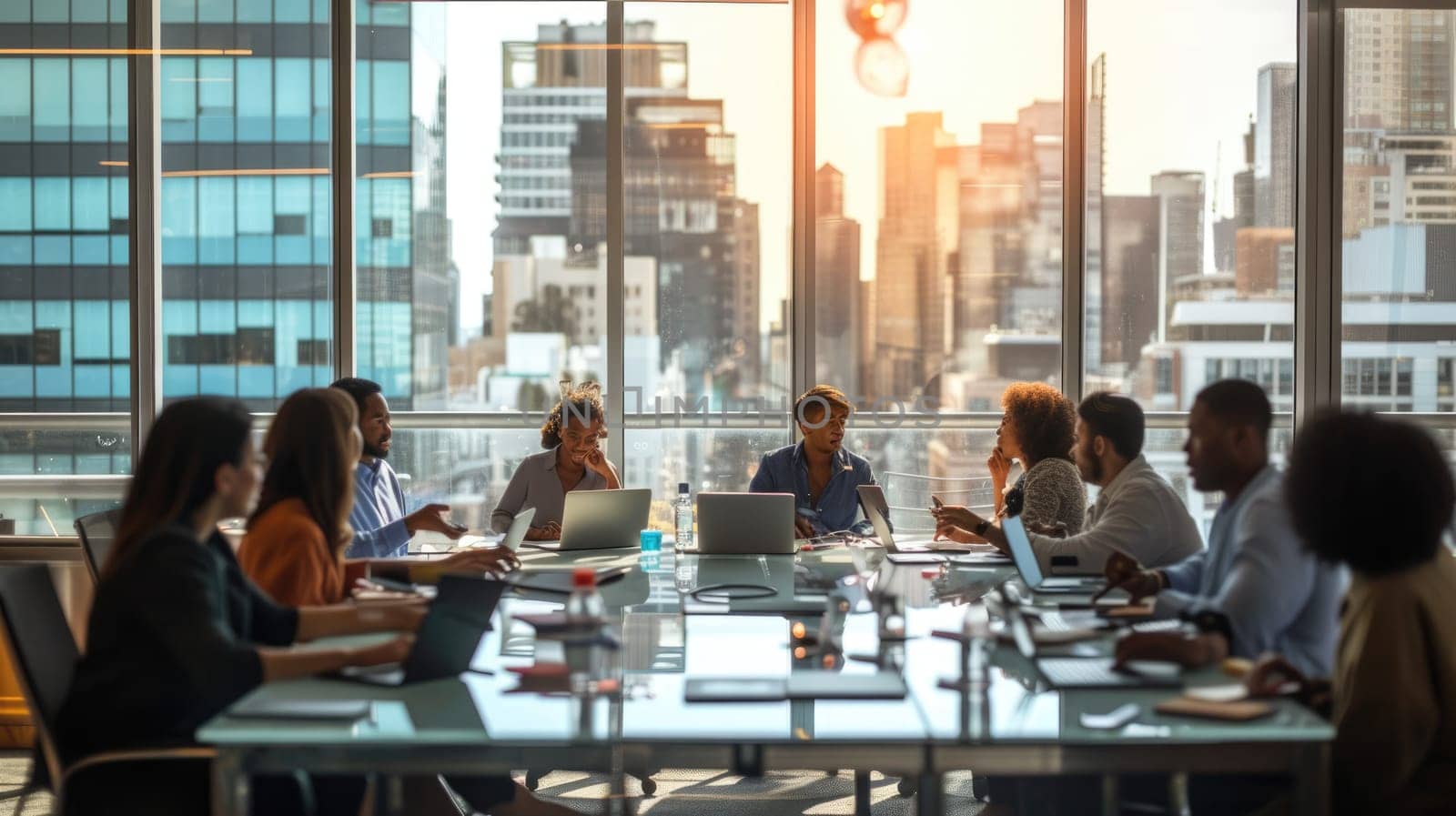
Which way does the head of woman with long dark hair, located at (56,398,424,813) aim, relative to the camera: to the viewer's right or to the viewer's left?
to the viewer's right

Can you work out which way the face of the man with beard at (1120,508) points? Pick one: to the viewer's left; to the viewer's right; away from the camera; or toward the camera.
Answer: to the viewer's left

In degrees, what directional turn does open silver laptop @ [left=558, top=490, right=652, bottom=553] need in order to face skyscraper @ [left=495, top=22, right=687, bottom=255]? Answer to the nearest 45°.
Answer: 0° — it already faces it

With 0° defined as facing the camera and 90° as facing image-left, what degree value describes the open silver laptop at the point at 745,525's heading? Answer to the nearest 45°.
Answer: approximately 180°

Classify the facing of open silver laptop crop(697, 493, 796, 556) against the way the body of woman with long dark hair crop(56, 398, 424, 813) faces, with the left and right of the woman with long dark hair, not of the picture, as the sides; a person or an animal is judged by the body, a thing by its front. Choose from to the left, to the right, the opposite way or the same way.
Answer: to the left

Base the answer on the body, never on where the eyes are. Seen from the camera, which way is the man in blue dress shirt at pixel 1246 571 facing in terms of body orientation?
to the viewer's left

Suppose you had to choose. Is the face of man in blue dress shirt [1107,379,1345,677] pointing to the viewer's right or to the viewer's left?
to the viewer's left

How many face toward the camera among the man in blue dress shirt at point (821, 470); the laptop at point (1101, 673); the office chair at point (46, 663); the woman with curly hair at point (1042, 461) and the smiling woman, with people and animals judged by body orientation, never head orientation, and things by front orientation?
2

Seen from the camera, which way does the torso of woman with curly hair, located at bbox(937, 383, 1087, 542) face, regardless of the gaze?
to the viewer's left

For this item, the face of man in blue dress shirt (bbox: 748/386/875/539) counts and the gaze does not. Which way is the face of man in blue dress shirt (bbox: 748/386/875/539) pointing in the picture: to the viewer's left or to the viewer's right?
to the viewer's right

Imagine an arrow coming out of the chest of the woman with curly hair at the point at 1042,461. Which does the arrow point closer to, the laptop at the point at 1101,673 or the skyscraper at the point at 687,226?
the skyscraper

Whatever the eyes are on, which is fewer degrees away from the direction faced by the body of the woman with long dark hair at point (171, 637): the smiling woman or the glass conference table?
the glass conference table
